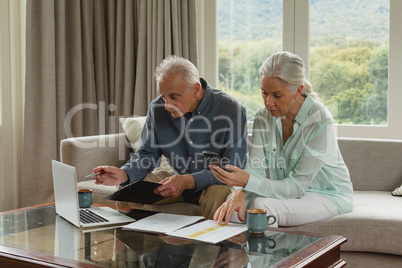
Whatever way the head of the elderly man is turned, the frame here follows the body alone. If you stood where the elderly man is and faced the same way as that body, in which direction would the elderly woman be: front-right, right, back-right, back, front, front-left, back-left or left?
left

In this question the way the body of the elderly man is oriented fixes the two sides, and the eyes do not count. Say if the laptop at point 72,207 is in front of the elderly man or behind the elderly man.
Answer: in front

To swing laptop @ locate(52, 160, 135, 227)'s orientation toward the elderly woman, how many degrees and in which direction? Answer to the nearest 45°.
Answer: approximately 45° to its right

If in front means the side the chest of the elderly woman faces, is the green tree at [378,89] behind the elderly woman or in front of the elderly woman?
behind

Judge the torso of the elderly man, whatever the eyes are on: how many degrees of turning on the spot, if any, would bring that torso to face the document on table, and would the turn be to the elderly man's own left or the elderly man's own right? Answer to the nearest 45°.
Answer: approximately 45° to the elderly man's own left

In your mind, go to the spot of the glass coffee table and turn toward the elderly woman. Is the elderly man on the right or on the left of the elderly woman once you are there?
left

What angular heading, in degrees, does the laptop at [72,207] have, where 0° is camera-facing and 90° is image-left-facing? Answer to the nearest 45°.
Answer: approximately 225°

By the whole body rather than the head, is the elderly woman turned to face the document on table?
yes

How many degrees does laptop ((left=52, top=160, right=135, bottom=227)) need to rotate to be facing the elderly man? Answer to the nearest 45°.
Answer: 0° — it already faces them

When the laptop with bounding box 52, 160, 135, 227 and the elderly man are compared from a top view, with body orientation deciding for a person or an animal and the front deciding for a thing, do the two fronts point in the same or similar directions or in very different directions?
very different directions

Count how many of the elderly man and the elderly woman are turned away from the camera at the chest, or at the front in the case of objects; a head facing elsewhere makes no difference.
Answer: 0

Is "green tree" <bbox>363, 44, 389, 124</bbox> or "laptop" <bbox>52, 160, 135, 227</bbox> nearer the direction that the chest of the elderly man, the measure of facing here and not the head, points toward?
the laptop
